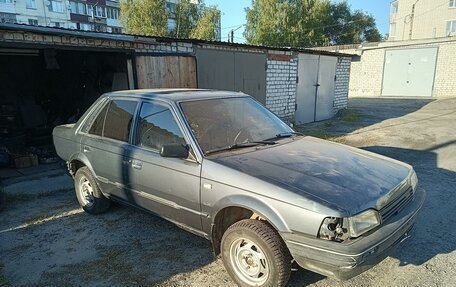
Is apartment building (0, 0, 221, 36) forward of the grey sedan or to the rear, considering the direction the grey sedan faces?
to the rear

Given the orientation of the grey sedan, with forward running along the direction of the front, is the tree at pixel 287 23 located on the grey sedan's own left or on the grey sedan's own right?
on the grey sedan's own left

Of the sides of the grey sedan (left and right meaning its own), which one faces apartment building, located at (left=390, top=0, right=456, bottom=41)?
left

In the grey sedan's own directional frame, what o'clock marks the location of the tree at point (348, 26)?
The tree is roughly at 8 o'clock from the grey sedan.

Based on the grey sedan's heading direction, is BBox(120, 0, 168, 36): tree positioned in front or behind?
behind

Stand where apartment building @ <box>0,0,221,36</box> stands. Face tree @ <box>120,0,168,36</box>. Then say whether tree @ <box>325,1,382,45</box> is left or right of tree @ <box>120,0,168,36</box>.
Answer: left

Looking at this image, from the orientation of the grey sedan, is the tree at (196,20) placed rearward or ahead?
rearward

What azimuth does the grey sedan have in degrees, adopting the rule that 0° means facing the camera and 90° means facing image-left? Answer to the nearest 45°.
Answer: approximately 315°
